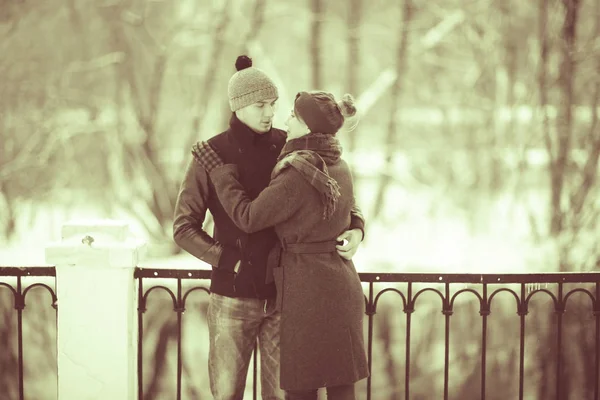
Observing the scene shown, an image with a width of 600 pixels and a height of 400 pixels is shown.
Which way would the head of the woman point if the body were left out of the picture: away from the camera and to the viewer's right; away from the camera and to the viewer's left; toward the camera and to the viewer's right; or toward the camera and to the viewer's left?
away from the camera and to the viewer's left

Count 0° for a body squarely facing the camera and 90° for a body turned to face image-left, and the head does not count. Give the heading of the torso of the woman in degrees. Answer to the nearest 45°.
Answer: approximately 135°

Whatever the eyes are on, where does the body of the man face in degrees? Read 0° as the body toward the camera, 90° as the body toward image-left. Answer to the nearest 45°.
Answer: approximately 315°

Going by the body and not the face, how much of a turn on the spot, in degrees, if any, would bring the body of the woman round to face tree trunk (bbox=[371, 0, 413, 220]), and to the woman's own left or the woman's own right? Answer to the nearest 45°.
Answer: approximately 45° to the woman's own right

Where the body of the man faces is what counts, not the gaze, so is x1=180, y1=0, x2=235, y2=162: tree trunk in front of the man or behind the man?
behind

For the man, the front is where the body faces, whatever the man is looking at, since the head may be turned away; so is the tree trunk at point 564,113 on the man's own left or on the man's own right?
on the man's own left

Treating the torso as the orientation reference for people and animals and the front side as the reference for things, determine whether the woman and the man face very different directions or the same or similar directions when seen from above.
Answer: very different directions

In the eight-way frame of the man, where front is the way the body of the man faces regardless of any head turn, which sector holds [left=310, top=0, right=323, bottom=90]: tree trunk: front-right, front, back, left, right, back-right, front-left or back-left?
back-left
